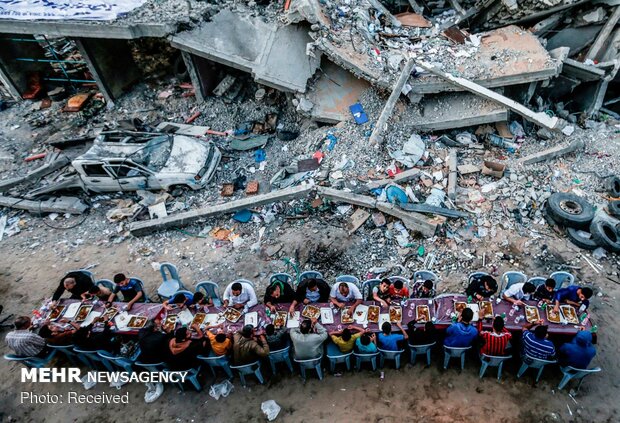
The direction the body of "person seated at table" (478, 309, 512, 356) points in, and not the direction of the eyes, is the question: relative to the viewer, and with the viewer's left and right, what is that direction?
facing away from the viewer

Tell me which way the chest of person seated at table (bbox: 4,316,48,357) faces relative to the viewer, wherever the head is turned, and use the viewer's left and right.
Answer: facing away from the viewer and to the right of the viewer

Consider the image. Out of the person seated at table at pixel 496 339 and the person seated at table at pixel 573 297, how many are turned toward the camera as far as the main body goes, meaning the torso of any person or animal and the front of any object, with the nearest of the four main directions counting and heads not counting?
1

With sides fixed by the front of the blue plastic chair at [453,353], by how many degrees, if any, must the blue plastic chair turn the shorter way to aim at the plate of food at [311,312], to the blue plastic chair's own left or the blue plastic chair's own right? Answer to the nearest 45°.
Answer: approximately 90° to the blue plastic chair's own left

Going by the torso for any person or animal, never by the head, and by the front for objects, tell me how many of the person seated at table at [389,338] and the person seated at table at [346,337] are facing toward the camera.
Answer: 0

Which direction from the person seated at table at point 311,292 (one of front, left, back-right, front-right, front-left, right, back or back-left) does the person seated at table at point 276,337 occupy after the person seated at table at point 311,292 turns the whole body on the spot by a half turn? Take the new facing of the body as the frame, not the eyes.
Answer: back-left

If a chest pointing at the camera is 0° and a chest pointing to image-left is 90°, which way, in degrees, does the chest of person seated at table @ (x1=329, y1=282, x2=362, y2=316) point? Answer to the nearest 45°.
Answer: approximately 0°

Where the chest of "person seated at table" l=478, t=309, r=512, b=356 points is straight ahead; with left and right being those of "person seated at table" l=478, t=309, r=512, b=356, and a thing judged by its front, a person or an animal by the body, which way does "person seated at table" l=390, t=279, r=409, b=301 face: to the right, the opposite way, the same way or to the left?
the opposite way

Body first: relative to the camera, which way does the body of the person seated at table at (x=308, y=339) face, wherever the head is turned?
away from the camera

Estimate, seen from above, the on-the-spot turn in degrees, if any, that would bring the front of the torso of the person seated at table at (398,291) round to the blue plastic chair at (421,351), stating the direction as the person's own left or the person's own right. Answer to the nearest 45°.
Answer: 0° — they already face it

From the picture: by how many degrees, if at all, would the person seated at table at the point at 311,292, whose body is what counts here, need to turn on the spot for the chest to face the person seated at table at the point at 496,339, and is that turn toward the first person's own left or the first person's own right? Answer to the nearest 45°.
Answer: approximately 45° to the first person's own left

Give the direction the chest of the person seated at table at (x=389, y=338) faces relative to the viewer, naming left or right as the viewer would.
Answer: facing away from the viewer

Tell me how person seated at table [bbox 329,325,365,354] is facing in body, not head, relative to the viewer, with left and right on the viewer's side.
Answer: facing away from the viewer

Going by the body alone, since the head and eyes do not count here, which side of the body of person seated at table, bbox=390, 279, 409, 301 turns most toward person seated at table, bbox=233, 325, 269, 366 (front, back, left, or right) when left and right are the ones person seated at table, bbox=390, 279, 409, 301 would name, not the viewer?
right
